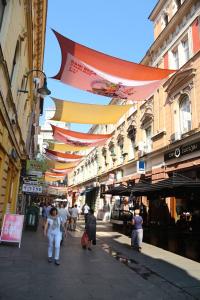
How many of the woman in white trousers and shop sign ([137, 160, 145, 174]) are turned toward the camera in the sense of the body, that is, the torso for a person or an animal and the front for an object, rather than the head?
2

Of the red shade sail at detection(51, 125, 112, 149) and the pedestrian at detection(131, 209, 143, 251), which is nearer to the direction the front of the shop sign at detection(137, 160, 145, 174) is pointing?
the pedestrian

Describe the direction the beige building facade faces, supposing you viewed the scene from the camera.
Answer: facing the viewer and to the left of the viewer

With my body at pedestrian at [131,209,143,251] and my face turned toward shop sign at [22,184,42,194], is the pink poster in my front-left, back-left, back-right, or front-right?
front-left

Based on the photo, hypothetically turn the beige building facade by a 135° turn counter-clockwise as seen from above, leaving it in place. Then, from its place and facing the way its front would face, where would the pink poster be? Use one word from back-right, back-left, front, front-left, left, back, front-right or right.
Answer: back-right

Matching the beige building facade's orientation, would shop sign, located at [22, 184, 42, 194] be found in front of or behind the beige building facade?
in front

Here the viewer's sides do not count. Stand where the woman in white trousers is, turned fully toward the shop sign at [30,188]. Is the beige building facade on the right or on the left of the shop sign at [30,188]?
right

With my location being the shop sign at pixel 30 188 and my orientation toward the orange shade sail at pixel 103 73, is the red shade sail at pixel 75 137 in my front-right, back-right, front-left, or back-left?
back-left

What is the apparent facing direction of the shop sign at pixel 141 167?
toward the camera

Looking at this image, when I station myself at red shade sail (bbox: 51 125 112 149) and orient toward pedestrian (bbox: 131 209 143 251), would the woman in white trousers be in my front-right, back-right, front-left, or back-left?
front-right

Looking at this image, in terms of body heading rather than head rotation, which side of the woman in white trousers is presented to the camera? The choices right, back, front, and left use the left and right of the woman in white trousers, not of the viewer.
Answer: front
